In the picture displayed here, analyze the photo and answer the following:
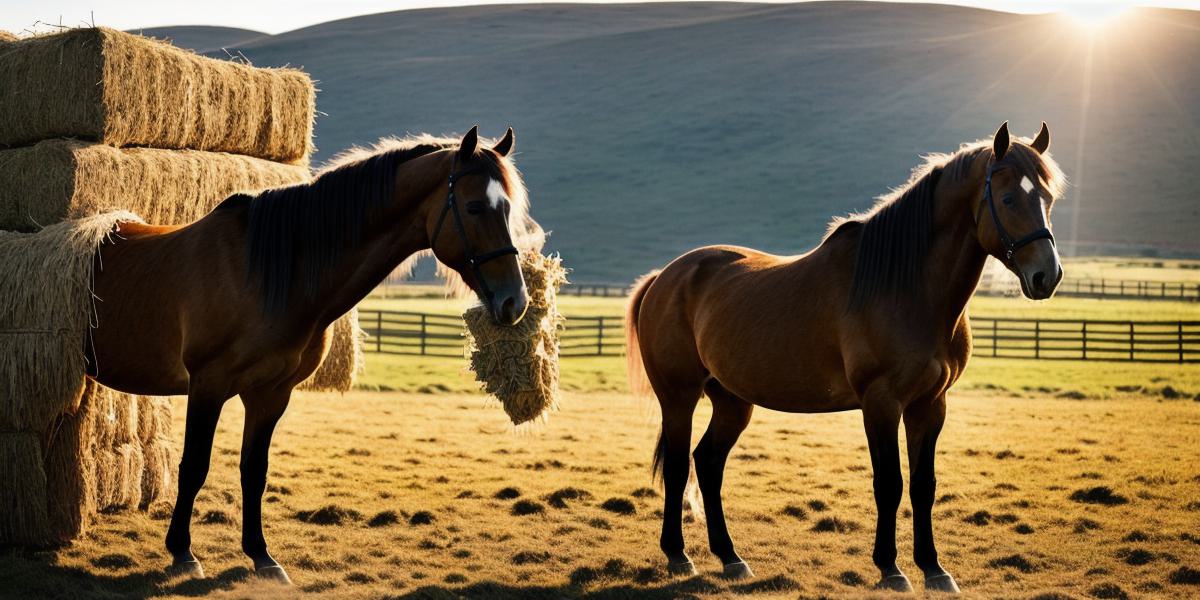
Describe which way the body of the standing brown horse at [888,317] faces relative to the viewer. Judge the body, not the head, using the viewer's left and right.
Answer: facing the viewer and to the right of the viewer

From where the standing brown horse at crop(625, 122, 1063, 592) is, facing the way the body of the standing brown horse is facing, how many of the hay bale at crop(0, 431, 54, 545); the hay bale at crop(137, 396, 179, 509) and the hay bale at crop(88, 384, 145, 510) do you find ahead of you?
0

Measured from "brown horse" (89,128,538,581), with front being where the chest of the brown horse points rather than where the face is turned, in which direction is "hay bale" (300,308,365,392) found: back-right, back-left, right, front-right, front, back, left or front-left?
back-left

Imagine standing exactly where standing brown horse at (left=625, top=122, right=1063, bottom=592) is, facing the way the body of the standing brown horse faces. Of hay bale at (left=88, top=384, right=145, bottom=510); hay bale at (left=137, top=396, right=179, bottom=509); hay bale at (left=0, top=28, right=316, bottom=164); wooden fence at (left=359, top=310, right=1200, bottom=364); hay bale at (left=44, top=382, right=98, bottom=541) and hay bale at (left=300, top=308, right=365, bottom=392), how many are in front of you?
0

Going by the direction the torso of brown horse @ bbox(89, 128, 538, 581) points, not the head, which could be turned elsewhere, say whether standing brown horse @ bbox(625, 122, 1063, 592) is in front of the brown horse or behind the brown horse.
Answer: in front

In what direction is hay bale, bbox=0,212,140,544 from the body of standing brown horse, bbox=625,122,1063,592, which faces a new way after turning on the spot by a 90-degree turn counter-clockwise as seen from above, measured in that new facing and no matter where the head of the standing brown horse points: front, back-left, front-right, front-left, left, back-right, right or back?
back-left

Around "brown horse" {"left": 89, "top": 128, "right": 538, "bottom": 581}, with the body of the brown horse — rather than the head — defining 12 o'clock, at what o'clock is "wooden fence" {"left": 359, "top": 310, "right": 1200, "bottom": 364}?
The wooden fence is roughly at 9 o'clock from the brown horse.

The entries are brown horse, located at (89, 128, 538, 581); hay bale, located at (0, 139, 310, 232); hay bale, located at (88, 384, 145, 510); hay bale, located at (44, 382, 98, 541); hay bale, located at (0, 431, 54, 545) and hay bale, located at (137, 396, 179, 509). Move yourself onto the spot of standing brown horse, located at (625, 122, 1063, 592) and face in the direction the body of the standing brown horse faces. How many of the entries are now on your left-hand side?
0

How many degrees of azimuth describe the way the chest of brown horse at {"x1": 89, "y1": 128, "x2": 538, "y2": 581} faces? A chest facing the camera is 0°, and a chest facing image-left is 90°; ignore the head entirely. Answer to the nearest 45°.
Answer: approximately 315°

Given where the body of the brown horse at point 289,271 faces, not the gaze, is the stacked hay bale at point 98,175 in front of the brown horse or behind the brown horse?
behind

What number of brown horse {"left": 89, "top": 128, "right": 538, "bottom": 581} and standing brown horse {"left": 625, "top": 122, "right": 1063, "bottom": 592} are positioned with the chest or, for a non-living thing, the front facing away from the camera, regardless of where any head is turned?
0

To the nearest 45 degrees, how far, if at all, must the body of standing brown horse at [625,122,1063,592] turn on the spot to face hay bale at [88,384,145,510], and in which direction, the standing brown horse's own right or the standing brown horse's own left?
approximately 135° to the standing brown horse's own right

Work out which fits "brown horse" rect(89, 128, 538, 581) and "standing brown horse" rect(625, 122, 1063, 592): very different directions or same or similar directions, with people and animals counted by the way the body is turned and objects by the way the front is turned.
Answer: same or similar directions

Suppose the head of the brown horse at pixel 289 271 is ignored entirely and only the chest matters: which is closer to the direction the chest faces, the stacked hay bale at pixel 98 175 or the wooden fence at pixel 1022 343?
the wooden fence

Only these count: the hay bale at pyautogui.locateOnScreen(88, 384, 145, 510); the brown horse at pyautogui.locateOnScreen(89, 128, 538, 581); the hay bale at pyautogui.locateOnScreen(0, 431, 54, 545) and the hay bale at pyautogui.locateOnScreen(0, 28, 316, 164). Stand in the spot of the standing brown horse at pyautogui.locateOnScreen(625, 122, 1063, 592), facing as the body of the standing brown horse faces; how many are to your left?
0
